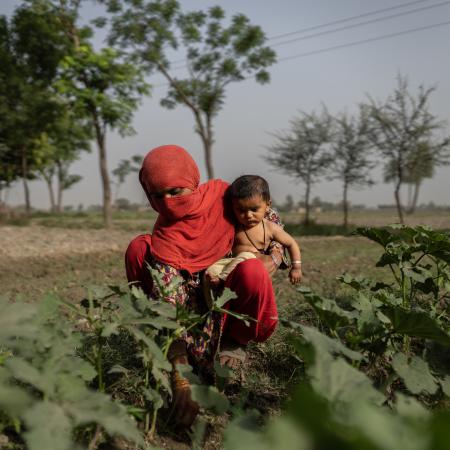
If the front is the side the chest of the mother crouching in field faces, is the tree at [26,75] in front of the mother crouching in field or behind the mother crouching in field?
behind

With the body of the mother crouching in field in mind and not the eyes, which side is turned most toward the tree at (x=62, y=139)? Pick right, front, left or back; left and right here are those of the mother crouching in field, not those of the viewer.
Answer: back

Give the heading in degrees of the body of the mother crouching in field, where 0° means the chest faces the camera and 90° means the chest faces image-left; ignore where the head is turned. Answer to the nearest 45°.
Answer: approximately 0°

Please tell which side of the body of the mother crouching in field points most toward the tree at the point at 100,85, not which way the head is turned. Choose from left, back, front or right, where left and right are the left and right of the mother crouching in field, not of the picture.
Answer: back
